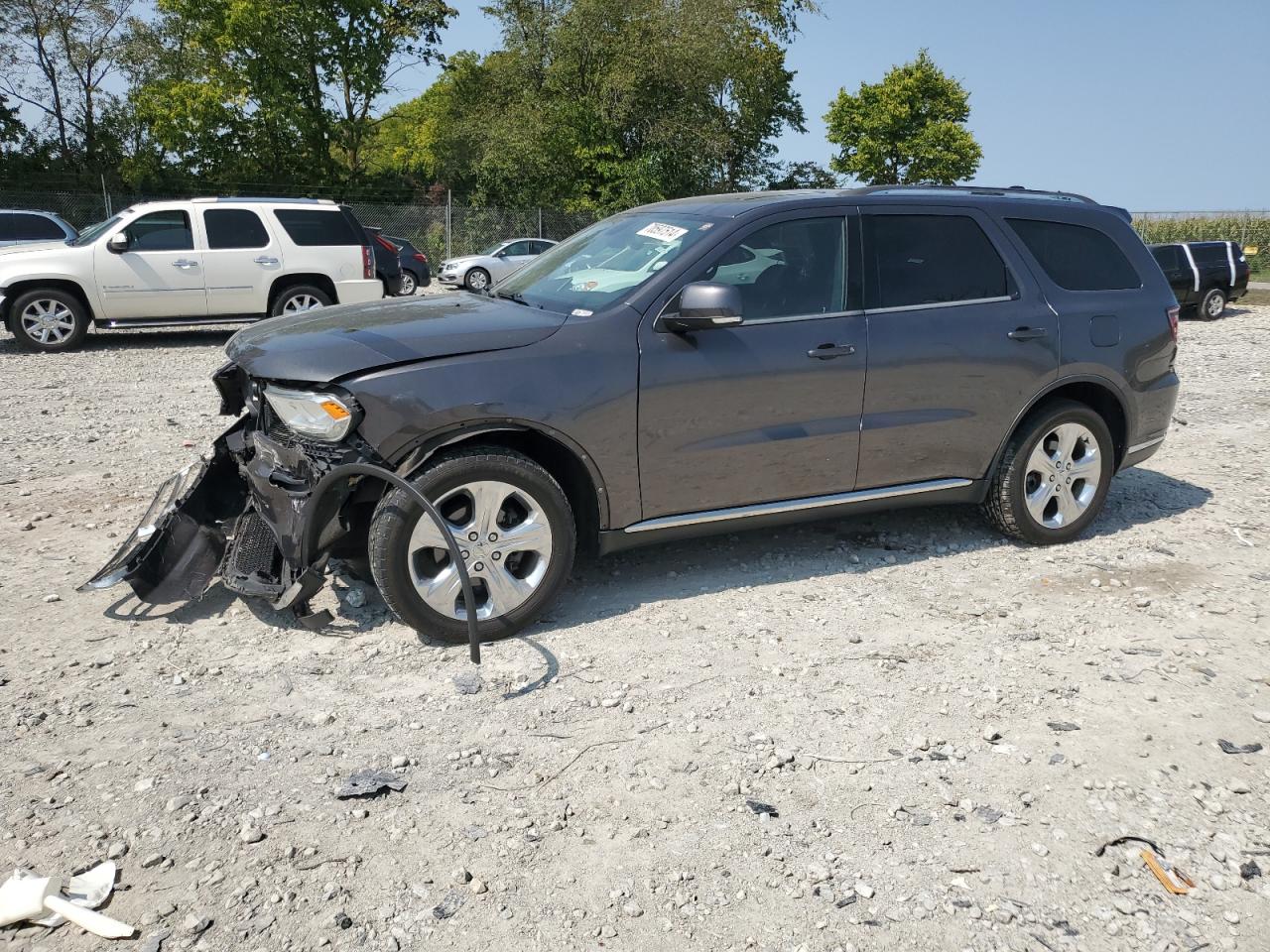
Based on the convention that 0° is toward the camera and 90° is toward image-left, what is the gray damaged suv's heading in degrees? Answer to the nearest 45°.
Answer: approximately 45°

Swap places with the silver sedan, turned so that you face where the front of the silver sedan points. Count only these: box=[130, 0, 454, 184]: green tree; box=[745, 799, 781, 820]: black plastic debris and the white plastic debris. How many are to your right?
1

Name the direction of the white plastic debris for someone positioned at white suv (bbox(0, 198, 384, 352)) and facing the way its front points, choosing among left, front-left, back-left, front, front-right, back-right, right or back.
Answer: left

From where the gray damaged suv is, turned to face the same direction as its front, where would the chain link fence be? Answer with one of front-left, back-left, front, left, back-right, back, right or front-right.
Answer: back-right

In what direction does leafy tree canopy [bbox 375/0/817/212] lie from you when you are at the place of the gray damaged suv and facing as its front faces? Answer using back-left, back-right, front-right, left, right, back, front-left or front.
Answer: back-right

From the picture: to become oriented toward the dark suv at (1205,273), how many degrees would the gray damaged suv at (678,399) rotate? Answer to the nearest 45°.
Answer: approximately 180°

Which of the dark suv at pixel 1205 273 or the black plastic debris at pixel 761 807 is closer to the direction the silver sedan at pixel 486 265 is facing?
the black plastic debris

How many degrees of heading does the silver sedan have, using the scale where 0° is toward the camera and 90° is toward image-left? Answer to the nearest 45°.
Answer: approximately 45°

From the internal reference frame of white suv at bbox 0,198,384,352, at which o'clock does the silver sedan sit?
The silver sedan is roughly at 4 o'clock from the white suv.

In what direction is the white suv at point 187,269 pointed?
to the viewer's left
